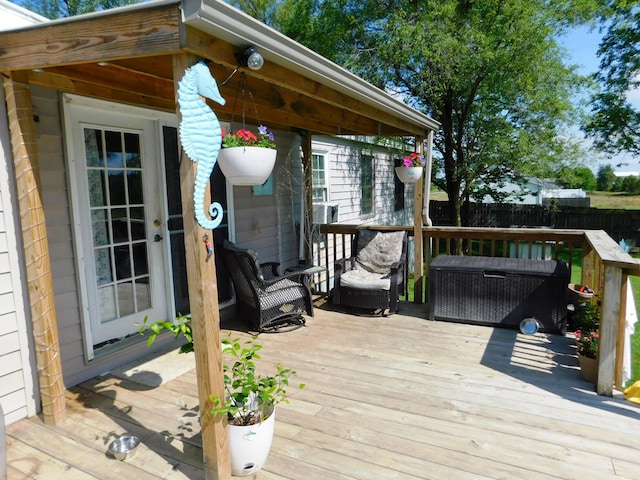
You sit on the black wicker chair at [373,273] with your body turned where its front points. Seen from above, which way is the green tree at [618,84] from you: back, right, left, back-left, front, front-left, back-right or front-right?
back

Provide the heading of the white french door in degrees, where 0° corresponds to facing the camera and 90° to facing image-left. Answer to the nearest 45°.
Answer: approximately 315°

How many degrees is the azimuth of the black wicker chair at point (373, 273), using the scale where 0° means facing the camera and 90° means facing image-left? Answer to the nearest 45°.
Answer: approximately 45°

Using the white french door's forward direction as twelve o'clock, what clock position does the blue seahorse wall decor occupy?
The blue seahorse wall decor is roughly at 1 o'clock from the white french door.

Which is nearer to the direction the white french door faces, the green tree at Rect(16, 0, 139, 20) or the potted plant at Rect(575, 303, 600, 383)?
the potted plant

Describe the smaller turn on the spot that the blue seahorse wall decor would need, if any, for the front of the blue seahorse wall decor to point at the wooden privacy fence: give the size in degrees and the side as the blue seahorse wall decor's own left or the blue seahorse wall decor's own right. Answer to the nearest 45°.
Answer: approximately 45° to the blue seahorse wall decor's own left

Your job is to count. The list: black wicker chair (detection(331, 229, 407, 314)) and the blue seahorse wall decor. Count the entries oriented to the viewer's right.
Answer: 1

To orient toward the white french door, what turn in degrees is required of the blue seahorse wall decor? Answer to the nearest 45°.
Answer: approximately 90° to its left

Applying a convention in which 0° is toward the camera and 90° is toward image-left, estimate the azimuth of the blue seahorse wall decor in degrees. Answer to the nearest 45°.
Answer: approximately 270°

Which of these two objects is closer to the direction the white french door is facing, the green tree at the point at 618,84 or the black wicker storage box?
the black wicker storage box
